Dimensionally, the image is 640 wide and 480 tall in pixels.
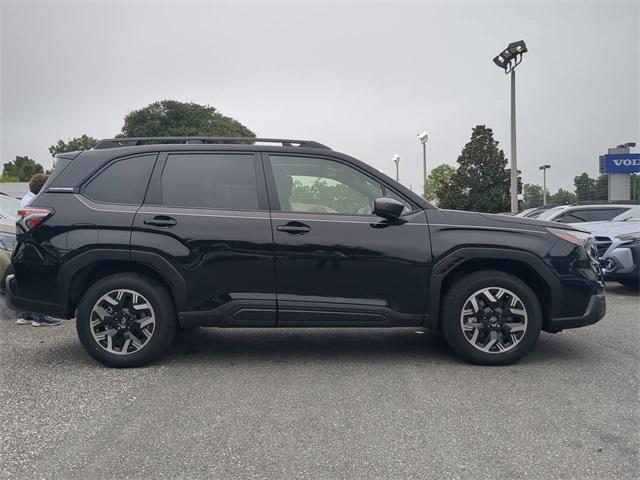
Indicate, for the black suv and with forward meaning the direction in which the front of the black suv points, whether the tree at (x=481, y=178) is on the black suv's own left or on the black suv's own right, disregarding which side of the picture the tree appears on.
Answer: on the black suv's own left

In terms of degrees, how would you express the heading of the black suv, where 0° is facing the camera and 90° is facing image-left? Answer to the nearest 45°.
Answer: approximately 270°

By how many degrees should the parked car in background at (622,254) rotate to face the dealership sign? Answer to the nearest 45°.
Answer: approximately 135° to its right

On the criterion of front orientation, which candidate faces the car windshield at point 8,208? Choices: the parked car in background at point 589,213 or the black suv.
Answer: the parked car in background at point 589,213

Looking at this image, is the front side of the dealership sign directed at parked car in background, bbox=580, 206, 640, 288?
yes

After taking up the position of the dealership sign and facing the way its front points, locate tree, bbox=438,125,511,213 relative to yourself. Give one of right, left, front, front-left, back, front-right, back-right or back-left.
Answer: back-right

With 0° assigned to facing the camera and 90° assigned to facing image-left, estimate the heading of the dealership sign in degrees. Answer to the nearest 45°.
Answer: approximately 0°

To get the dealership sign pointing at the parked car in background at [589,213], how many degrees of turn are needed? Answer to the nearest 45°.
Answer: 0° — it already faces it

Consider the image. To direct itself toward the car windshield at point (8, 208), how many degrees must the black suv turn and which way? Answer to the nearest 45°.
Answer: approximately 135° to its left
